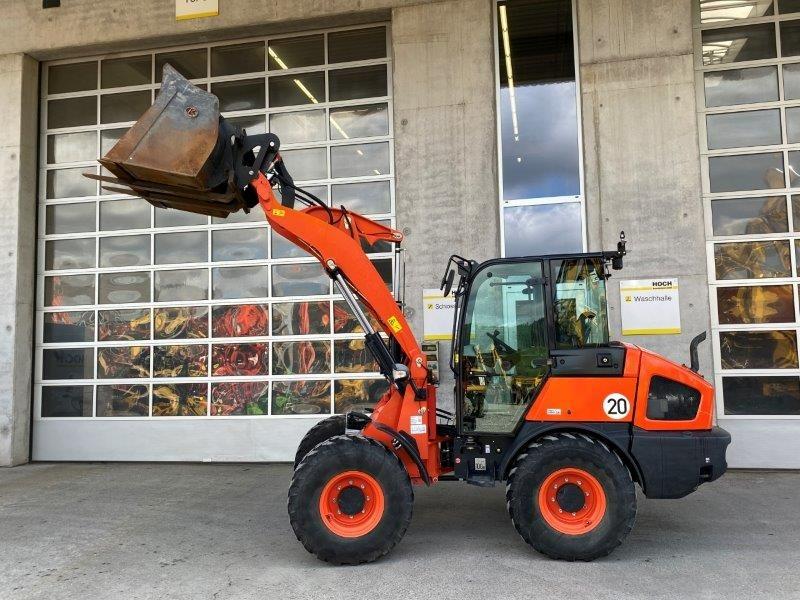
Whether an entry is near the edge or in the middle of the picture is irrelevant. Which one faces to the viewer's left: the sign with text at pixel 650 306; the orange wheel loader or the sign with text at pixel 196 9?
the orange wheel loader

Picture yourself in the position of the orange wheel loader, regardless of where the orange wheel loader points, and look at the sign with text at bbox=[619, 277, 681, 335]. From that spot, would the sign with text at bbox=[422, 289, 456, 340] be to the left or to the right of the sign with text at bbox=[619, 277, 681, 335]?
left

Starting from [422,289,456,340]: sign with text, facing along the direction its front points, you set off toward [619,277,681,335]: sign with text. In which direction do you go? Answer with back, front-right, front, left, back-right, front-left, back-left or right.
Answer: left

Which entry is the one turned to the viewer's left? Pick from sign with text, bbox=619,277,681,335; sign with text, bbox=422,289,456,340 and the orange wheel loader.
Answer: the orange wheel loader

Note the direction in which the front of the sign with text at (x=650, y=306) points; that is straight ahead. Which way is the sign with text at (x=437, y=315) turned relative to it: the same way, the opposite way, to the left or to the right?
the same way

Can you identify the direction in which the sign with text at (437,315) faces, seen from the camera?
facing the viewer

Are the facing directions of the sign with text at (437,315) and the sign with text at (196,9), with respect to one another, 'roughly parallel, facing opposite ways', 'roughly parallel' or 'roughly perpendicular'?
roughly parallel

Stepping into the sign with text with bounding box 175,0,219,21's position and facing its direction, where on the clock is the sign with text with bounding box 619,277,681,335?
the sign with text with bounding box 619,277,681,335 is roughly at 10 o'clock from the sign with text with bounding box 175,0,219,21.

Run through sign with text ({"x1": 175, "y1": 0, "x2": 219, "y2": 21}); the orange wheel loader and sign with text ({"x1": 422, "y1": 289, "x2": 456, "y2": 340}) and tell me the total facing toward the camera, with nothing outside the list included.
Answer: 2

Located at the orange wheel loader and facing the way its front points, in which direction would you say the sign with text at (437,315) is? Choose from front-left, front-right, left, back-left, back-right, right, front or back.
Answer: right

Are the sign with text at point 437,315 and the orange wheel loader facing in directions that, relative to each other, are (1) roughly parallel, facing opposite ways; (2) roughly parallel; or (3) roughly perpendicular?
roughly perpendicular

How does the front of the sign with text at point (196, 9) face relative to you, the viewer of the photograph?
facing the viewer

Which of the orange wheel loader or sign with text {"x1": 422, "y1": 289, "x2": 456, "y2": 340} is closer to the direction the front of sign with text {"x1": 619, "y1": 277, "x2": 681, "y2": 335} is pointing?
the orange wheel loader

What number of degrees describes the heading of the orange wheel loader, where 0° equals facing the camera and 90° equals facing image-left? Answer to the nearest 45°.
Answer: approximately 90°

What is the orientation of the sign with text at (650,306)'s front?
toward the camera

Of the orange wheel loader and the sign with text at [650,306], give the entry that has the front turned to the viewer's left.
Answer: the orange wheel loader

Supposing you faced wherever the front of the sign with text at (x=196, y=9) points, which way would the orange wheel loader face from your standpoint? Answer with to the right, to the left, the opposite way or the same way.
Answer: to the right

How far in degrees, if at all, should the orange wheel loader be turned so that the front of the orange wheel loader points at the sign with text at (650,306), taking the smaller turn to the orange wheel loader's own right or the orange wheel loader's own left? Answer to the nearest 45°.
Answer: approximately 135° to the orange wheel loader's own right
